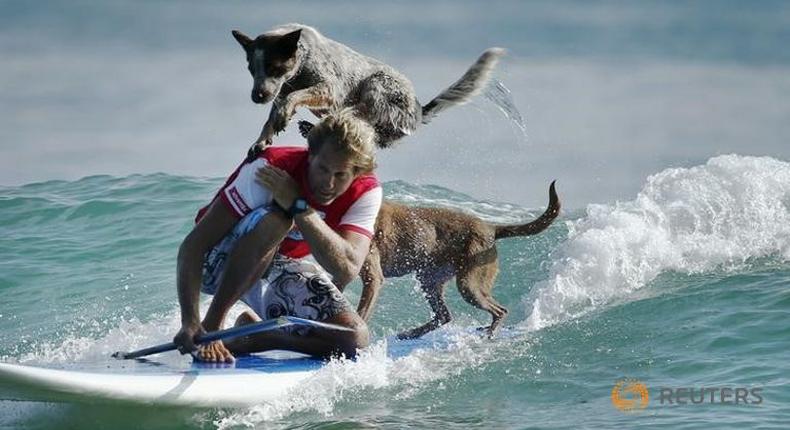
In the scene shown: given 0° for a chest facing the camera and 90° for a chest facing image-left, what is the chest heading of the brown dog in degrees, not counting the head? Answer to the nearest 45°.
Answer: approximately 90°

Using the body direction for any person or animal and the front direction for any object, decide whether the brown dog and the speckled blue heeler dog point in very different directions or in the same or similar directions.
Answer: same or similar directions

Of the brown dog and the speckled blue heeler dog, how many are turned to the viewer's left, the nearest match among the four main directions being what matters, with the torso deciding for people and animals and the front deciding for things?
2

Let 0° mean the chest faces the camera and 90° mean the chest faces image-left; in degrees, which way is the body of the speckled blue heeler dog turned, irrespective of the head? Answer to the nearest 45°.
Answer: approximately 90°
